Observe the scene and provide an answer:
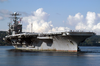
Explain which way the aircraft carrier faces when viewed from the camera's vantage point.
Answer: facing the viewer and to the right of the viewer
